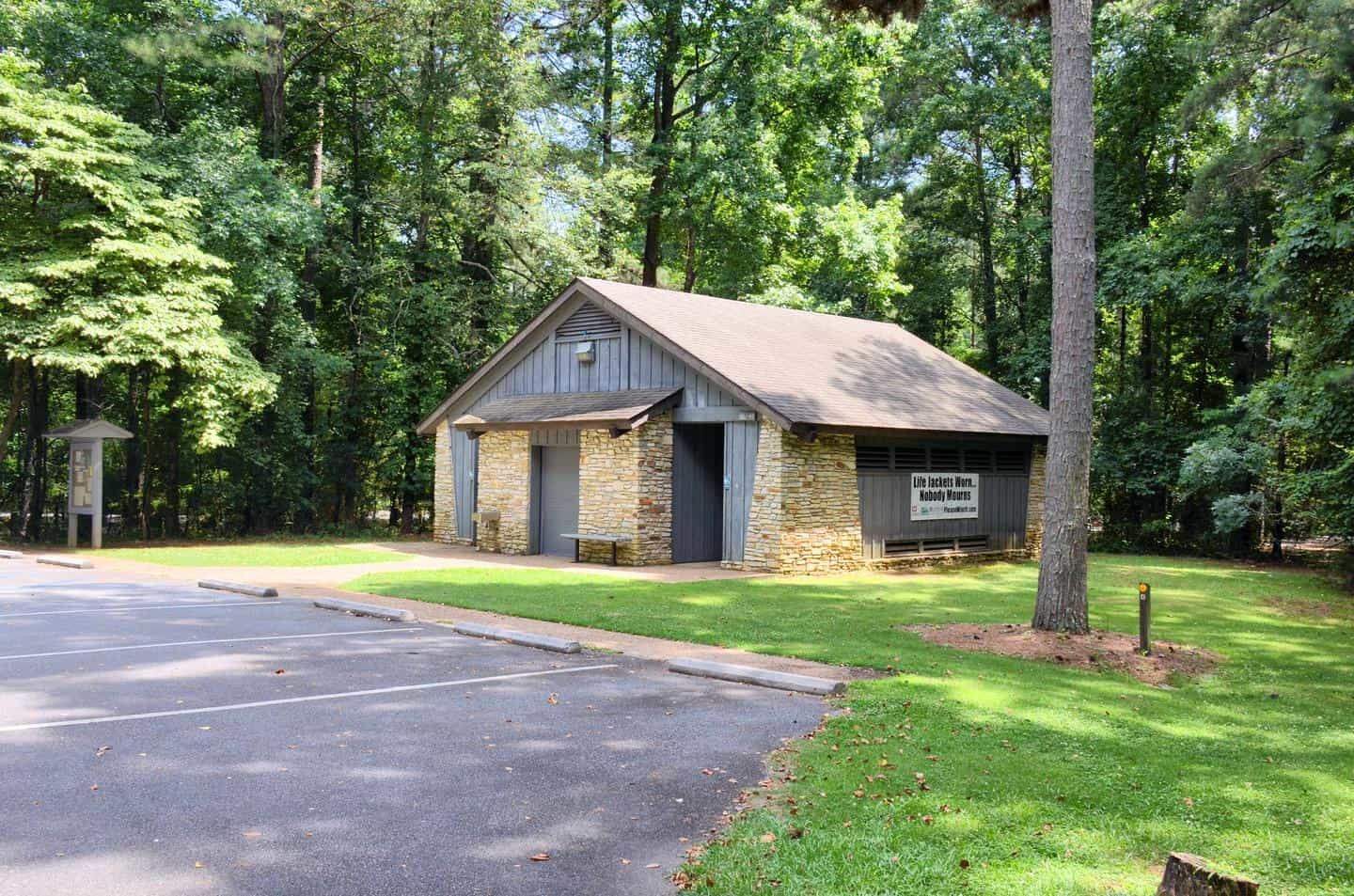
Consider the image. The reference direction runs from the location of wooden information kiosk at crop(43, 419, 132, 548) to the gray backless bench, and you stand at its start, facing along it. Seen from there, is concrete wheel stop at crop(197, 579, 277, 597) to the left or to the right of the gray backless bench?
right

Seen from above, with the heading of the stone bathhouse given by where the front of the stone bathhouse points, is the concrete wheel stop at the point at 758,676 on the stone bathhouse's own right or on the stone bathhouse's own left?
on the stone bathhouse's own left

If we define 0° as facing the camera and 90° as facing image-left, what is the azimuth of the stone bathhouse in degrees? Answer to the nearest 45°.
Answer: approximately 45°

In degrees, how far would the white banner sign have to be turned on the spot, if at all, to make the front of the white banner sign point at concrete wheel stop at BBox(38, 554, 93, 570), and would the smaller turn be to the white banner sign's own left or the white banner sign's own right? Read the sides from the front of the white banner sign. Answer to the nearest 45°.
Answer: approximately 90° to the white banner sign's own right

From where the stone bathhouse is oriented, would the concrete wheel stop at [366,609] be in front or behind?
in front

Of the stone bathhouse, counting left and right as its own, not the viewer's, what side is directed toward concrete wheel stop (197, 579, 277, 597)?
front

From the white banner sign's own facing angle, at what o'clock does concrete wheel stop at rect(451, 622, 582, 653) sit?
The concrete wheel stop is roughly at 2 o'clock from the white banner sign.

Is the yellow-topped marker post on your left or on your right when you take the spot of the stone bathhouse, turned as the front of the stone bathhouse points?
on your left

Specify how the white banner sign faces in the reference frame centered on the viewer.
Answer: facing the viewer and to the right of the viewer

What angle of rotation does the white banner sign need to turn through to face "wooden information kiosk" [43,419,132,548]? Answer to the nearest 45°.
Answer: approximately 135° to its right

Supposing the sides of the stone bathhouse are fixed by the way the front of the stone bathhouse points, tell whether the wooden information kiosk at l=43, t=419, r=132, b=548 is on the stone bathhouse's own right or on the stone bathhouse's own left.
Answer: on the stone bathhouse's own right

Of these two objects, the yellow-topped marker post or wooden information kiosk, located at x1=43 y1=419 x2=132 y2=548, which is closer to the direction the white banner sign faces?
the yellow-topped marker post

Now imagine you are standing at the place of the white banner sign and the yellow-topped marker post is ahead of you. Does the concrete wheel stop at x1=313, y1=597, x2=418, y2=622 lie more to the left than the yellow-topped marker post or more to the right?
right
